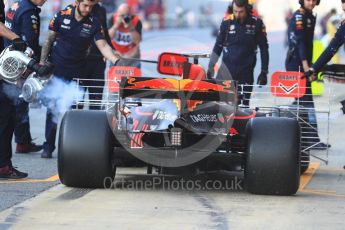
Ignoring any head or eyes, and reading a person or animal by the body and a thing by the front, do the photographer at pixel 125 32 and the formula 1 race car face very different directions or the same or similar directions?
very different directions

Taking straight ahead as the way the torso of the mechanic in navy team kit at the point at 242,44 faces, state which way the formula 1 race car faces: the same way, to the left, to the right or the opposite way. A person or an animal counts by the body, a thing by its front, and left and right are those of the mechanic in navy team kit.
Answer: the opposite way

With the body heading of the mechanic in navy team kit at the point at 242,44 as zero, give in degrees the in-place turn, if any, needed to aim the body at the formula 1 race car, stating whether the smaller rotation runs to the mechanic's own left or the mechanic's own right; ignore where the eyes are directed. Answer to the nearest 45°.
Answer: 0° — they already face it

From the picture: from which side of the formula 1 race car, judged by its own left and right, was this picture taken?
back

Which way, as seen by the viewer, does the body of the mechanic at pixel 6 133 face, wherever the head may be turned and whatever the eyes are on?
to the viewer's right

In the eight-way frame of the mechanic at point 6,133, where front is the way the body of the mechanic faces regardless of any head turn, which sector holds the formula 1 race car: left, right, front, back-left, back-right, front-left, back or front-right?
front-right

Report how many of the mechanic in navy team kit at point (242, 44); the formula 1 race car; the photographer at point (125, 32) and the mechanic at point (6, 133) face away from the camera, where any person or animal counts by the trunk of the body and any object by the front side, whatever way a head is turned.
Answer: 1

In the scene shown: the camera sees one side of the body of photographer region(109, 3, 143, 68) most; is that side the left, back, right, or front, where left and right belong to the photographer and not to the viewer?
front

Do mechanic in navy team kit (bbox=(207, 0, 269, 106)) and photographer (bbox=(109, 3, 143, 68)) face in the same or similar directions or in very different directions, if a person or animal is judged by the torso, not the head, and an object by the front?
same or similar directions

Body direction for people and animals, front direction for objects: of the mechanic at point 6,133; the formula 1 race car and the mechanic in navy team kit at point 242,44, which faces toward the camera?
the mechanic in navy team kit

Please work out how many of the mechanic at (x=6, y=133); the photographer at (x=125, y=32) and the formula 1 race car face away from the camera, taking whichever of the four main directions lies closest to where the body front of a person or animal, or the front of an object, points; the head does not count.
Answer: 1

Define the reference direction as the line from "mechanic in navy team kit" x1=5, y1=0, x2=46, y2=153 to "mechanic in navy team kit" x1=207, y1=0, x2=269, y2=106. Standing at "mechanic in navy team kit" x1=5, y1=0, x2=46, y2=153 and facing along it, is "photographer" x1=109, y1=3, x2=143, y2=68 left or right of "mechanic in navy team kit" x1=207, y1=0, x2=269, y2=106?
left
